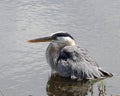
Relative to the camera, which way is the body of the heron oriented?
to the viewer's left
